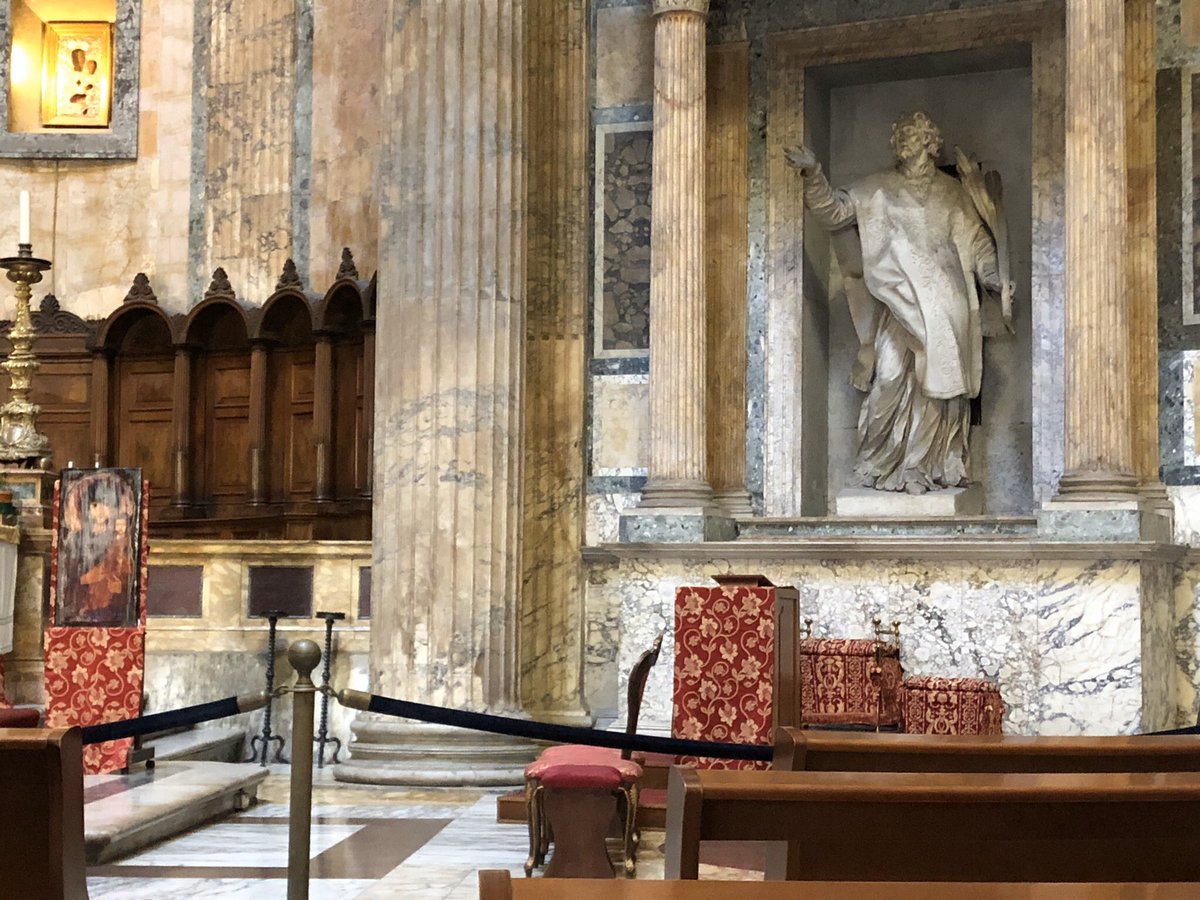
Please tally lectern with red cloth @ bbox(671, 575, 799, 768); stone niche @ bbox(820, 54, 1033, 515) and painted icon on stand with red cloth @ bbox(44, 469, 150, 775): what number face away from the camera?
0

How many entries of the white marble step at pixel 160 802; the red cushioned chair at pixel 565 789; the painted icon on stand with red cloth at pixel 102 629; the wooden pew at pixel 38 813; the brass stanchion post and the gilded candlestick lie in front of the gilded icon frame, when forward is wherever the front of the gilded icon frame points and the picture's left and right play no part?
6

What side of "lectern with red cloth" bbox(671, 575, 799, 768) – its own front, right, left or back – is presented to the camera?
front

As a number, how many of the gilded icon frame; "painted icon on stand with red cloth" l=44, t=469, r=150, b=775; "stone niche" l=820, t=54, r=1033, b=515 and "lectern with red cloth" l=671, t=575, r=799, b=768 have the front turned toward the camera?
4

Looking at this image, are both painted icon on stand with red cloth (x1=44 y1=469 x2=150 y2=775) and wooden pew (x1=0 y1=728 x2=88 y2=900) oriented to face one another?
yes

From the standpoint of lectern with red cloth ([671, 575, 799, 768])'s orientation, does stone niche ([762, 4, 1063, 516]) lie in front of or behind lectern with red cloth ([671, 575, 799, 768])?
behind

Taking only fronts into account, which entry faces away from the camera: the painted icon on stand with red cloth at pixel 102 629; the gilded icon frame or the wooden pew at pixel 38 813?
the wooden pew

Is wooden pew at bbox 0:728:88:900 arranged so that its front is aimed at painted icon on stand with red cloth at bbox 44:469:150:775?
yes

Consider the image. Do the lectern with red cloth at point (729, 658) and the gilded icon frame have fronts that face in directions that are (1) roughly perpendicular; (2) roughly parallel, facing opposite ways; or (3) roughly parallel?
roughly parallel

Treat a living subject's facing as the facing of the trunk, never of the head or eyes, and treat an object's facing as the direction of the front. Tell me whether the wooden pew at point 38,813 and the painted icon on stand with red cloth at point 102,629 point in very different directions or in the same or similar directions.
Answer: very different directions

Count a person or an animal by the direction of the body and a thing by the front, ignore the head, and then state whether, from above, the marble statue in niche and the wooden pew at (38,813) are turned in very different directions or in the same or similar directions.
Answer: very different directions

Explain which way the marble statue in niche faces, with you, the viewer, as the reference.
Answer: facing the viewer

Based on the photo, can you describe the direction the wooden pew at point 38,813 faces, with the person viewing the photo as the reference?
facing away from the viewer

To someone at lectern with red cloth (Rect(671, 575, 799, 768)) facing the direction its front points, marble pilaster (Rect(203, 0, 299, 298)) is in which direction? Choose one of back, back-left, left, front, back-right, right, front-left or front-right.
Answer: back-right

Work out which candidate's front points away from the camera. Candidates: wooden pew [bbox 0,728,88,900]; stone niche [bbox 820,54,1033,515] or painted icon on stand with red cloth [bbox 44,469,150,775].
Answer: the wooden pew

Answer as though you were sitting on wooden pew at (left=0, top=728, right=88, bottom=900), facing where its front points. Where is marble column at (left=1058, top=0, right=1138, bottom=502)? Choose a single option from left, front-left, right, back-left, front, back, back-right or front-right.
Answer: front-right

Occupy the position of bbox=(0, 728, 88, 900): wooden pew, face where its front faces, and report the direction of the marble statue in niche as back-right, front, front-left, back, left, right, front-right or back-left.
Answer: front-right

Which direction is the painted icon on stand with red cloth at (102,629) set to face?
toward the camera
